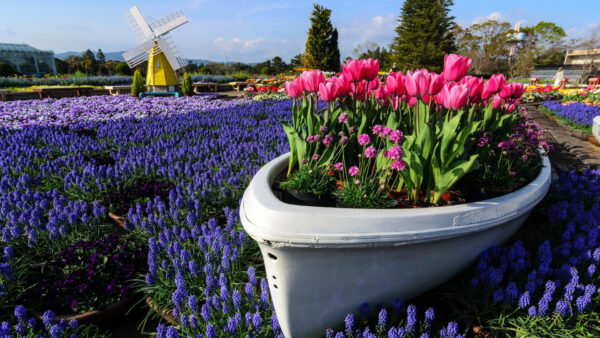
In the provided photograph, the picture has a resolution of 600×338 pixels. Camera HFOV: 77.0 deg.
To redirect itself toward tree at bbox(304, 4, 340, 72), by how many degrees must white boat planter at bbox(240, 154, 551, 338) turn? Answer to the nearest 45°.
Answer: approximately 135° to its right

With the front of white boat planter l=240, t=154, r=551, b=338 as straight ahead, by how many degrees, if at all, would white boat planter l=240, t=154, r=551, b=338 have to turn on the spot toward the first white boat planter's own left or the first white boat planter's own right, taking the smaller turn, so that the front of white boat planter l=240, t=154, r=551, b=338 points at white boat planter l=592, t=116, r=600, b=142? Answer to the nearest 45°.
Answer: approximately 180°

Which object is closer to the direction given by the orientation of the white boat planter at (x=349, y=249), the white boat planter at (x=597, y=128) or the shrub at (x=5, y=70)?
the shrub

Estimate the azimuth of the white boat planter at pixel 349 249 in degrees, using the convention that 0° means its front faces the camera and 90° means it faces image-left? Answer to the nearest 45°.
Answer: approximately 45°

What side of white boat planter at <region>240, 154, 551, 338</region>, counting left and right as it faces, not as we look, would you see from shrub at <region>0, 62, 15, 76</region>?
right

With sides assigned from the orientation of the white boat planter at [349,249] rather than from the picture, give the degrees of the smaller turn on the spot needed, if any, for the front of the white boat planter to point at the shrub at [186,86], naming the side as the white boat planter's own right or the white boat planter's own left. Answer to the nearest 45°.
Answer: approximately 90° to the white boat planter's own right

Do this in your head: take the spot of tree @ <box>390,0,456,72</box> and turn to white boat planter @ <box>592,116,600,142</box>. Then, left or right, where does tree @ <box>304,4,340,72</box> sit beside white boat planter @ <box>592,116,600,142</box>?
right

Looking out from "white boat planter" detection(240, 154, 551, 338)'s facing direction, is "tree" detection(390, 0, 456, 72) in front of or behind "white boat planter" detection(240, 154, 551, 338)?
behind
